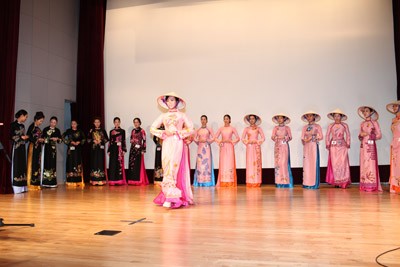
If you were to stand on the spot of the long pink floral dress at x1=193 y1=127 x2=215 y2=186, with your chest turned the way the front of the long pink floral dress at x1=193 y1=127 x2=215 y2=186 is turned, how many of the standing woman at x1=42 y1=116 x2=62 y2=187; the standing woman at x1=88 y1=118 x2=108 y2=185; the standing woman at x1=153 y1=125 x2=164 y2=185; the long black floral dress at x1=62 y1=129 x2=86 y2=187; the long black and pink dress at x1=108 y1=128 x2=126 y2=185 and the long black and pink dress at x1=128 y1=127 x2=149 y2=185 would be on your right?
6

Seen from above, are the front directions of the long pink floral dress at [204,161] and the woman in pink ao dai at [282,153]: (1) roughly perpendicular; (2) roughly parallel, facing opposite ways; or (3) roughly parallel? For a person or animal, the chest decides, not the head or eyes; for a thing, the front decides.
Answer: roughly parallel

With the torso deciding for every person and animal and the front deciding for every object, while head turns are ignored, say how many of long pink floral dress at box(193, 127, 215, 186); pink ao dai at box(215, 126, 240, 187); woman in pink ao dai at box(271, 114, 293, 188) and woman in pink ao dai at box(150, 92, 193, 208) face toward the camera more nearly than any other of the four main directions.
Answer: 4

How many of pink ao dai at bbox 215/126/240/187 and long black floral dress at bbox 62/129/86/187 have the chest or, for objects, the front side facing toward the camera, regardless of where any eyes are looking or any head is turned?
2

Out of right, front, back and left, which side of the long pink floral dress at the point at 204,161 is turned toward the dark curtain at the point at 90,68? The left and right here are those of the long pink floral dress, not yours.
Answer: right

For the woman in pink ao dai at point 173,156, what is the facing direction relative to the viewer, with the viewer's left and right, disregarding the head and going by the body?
facing the viewer

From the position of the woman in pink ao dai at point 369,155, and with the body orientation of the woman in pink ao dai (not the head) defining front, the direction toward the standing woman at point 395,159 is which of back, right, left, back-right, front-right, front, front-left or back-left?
left

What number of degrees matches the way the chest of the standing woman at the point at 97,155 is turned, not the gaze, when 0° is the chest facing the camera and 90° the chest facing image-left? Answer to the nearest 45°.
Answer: approximately 0°

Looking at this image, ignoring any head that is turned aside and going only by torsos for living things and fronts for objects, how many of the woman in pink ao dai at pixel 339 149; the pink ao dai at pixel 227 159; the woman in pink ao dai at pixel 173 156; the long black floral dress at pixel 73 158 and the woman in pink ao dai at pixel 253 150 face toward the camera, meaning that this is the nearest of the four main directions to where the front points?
5

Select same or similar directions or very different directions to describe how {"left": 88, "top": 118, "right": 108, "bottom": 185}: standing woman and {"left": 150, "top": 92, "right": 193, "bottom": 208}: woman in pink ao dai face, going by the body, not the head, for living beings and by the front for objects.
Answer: same or similar directions

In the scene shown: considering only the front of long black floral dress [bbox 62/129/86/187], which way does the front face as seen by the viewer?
toward the camera

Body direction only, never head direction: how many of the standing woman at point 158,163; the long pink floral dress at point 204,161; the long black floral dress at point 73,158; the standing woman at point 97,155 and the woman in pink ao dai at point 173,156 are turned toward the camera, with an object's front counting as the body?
5

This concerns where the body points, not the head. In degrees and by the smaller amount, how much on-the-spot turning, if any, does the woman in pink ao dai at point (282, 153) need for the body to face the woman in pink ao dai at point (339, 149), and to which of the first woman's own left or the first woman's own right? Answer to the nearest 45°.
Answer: approximately 90° to the first woman's own left

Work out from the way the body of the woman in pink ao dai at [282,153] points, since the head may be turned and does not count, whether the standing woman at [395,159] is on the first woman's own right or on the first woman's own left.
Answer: on the first woman's own left

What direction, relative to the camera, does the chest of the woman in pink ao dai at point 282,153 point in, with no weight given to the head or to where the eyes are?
toward the camera

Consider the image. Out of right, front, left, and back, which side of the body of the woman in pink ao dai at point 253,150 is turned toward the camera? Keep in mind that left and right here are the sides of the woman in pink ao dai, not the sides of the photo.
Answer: front

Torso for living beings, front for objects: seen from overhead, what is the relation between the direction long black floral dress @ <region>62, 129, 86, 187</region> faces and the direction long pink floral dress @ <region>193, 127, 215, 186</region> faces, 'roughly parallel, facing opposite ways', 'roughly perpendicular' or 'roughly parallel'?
roughly parallel
